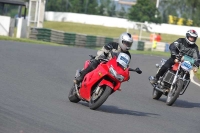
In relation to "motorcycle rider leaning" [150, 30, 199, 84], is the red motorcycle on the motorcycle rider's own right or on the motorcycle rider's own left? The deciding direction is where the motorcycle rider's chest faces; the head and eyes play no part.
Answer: on the motorcycle rider's own right
